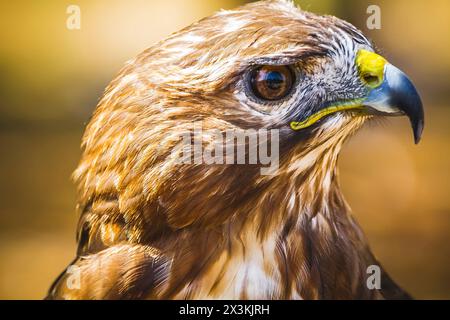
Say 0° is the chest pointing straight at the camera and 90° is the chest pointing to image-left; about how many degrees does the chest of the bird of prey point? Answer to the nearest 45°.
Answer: approximately 270°
